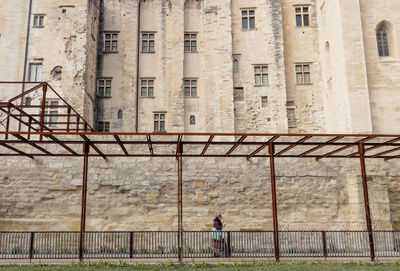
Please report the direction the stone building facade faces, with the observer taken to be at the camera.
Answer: facing the viewer

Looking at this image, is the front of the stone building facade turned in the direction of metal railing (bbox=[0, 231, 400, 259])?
yes
